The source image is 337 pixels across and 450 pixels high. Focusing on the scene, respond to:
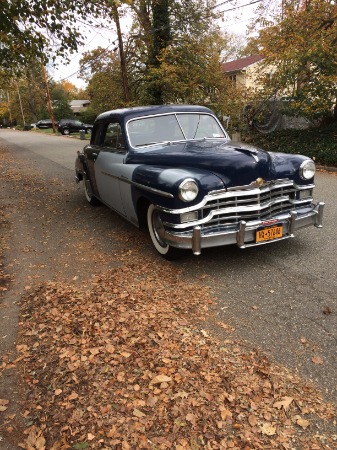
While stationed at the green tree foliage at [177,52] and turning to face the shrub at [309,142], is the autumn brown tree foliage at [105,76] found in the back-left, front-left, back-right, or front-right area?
back-right

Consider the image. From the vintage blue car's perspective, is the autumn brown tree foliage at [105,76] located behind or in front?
behind

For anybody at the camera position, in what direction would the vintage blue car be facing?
facing the viewer and to the right of the viewer

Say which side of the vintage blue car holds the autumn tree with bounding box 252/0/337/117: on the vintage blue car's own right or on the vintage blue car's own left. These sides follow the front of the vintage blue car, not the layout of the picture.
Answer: on the vintage blue car's own left

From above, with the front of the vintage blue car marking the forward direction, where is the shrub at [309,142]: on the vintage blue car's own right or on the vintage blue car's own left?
on the vintage blue car's own left

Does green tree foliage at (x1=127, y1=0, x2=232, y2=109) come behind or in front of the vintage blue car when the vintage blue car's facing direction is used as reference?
behind

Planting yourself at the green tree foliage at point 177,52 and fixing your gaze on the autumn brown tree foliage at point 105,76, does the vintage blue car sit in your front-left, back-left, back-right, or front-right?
back-left

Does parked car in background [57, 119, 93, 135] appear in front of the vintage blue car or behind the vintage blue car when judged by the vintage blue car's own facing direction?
behind
